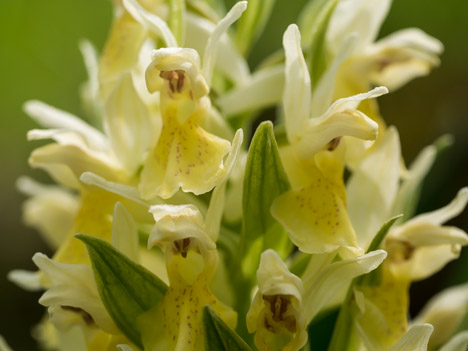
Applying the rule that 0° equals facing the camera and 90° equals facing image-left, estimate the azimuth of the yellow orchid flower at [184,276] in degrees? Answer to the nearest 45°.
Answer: approximately 0°

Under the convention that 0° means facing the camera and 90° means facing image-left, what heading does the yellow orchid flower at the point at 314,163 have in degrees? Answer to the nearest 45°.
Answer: approximately 315°

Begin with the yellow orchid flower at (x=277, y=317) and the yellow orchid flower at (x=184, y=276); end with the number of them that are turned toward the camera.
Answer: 2
